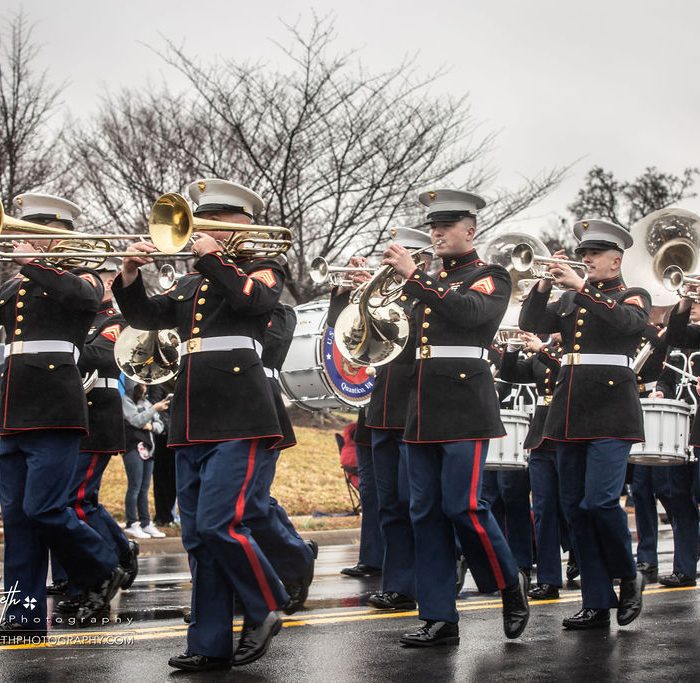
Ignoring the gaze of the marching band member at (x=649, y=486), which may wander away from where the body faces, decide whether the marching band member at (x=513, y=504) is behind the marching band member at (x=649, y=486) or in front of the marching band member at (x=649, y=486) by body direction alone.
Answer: in front

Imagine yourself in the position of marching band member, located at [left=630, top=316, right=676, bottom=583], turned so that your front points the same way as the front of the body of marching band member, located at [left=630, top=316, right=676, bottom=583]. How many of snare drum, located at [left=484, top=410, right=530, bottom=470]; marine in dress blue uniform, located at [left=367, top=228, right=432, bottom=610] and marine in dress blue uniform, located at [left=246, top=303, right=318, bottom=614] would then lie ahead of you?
3

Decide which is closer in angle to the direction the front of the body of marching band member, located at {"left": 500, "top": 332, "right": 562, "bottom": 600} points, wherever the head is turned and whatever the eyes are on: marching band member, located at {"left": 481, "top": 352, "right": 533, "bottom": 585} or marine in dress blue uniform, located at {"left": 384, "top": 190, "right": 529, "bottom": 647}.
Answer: the marine in dress blue uniform

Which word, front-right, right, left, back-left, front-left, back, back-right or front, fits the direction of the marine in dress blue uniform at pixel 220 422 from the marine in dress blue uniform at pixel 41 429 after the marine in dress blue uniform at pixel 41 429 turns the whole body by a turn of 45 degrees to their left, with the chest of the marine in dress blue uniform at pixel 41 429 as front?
front-left

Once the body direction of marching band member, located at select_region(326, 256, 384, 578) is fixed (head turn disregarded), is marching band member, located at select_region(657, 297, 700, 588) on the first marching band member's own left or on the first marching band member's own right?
on the first marching band member's own left

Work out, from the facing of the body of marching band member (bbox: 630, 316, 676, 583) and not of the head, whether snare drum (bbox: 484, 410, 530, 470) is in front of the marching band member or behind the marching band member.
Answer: in front

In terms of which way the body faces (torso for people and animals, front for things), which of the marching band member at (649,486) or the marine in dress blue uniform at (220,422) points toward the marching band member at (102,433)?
the marching band member at (649,486)

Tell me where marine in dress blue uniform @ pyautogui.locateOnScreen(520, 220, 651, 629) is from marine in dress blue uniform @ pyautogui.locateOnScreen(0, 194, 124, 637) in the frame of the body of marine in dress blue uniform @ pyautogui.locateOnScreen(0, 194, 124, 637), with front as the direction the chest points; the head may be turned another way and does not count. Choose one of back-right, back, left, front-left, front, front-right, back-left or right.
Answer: back-left

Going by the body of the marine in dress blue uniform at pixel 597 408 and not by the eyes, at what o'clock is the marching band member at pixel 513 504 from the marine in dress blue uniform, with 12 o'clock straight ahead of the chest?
The marching band member is roughly at 4 o'clock from the marine in dress blue uniform.
